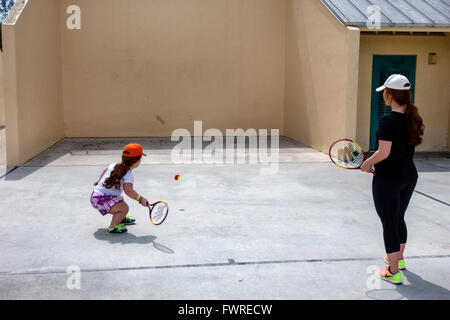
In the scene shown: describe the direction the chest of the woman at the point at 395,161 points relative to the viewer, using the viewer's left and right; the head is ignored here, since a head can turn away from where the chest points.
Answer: facing away from the viewer and to the left of the viewer

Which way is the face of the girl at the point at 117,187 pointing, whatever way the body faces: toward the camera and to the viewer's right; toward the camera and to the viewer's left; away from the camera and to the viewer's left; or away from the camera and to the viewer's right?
away from the camera and to the viewer's right

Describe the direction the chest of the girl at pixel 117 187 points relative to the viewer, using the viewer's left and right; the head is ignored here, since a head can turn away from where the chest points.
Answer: facing away from the viewer and to the right of the viewer

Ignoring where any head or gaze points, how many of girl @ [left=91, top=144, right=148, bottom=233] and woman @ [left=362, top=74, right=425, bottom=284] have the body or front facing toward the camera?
0

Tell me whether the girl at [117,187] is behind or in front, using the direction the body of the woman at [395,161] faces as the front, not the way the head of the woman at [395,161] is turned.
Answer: in front

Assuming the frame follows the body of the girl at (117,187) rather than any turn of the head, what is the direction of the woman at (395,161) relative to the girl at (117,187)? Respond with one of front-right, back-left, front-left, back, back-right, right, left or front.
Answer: right
